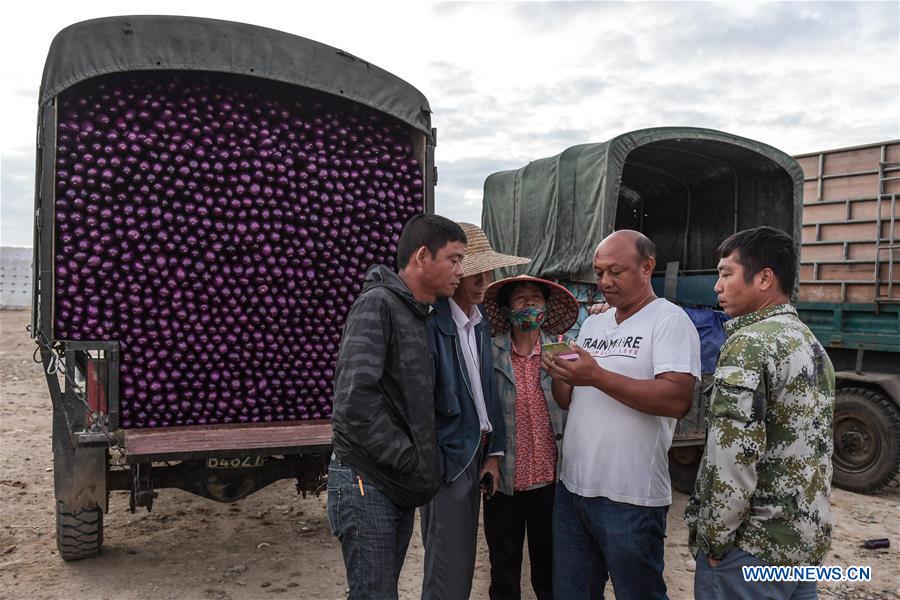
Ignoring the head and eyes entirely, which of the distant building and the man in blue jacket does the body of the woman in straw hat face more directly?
the man in blue jacket

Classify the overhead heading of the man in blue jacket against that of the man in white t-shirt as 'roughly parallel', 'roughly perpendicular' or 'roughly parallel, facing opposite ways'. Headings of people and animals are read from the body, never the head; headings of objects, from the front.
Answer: roughly perpendicular

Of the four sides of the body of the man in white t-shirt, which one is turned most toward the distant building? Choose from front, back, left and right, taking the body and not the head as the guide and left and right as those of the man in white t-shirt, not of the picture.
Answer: right

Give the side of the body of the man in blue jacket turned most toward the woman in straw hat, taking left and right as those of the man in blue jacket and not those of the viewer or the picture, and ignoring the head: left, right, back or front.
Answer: left

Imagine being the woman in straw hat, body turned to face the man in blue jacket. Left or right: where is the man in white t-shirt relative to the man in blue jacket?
left

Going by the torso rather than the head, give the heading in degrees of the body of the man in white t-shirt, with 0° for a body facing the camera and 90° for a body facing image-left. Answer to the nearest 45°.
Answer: approximately 45°

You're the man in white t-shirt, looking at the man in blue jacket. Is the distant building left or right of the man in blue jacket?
right

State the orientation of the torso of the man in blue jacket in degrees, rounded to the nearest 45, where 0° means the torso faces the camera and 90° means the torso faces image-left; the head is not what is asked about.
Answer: approximately 315°

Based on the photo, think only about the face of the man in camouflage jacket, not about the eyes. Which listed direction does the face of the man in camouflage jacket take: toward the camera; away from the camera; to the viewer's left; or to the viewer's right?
to the viewer's left

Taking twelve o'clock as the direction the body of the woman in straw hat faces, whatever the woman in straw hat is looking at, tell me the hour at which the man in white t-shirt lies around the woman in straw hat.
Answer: The man in white t-shirt is roughly at 11 o'clock from the woman in straw hat.
